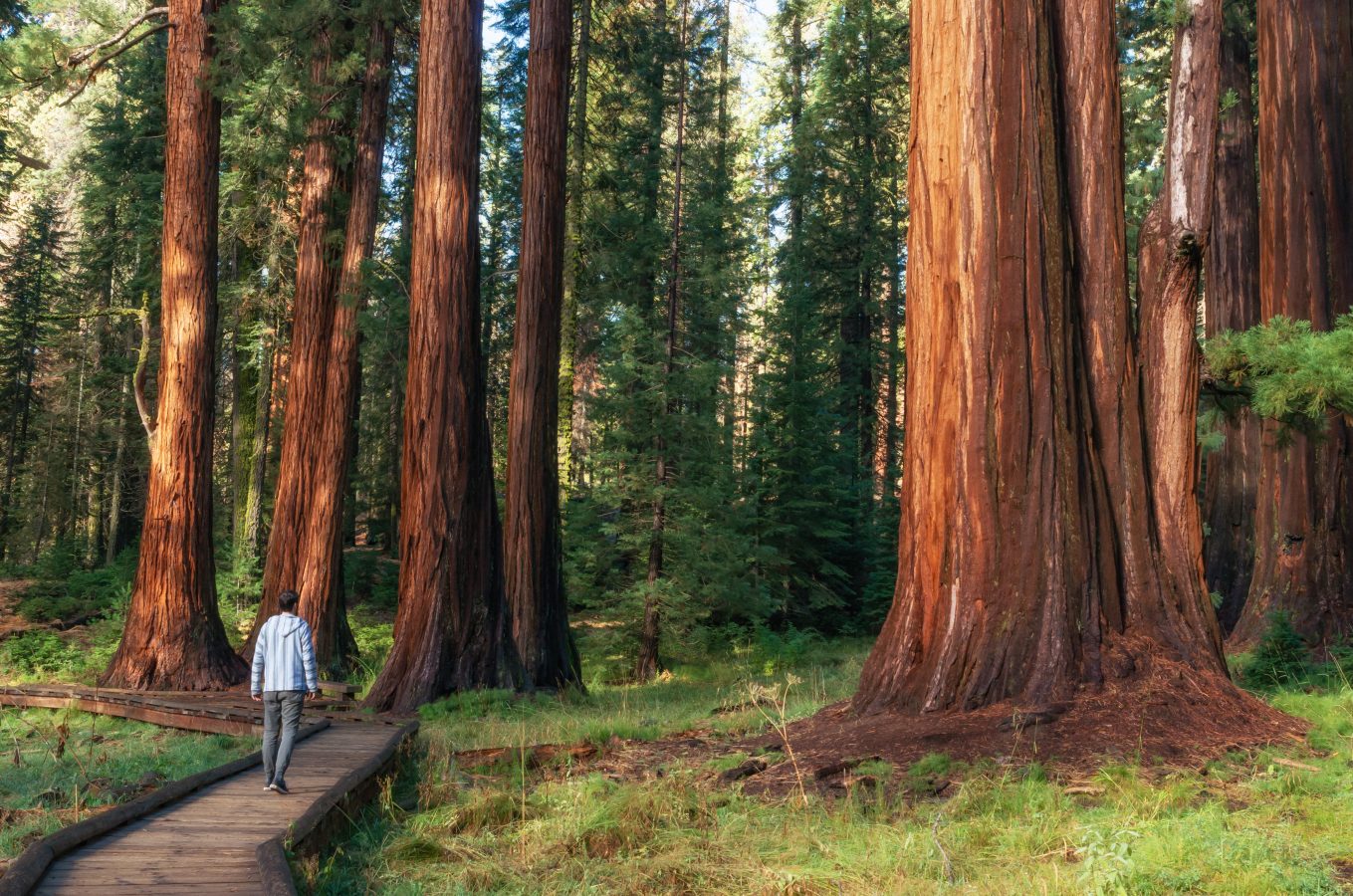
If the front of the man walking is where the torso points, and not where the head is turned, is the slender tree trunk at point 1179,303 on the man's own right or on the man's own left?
on the man's own right

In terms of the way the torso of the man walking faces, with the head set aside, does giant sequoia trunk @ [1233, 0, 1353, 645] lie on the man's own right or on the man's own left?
on the man's own right

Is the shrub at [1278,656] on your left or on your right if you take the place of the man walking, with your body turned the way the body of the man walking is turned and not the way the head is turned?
on your right

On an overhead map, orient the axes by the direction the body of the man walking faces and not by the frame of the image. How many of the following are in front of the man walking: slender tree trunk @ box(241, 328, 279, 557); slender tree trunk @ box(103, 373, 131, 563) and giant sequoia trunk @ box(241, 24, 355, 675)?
3

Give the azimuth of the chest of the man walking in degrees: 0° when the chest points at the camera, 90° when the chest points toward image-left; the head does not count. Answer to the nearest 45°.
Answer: approximately 180°

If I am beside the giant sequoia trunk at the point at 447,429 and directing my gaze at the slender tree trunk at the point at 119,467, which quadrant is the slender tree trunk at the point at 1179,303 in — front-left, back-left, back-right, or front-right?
back-right

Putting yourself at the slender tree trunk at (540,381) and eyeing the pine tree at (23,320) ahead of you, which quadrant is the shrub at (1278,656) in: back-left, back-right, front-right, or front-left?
back-right

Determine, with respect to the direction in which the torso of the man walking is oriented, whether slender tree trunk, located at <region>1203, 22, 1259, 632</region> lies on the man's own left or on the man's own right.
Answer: on the man's own right

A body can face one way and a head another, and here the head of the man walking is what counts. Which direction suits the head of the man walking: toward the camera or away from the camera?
away from the camera
